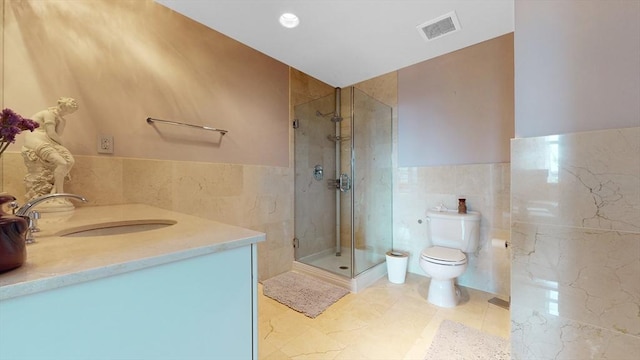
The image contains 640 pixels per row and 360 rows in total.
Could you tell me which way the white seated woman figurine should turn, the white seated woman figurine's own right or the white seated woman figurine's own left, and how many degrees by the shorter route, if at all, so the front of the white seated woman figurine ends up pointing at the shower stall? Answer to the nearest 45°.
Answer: approximately 45° to the white seated woman figurine's own left

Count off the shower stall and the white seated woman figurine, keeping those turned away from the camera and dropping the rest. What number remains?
0

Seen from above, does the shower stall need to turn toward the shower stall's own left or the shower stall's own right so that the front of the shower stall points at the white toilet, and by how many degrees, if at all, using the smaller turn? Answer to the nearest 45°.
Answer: approximately 90° to the shower stall's own left

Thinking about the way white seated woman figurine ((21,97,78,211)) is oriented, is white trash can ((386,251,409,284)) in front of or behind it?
in front

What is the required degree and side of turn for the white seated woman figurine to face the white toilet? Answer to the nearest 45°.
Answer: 0° — it already faces it

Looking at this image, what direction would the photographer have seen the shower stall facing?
facing the viewer and to the left of the viewer

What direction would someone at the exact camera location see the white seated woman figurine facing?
facing the viewer and to the right of the viewer

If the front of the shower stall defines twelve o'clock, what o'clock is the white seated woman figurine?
The white seated woman figurine is roughly at 12 o'clock from the shower stall.

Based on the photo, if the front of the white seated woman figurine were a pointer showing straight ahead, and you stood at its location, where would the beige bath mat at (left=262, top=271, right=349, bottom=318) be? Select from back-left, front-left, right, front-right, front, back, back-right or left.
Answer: front-left

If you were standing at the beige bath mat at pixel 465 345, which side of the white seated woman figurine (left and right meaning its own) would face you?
front
